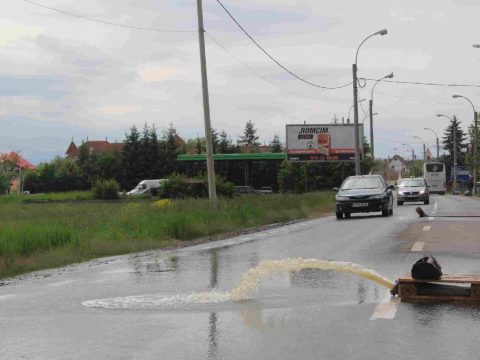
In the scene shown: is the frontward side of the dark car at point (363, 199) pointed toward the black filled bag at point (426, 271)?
yes

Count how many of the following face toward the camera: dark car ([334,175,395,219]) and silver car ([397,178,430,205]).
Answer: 2

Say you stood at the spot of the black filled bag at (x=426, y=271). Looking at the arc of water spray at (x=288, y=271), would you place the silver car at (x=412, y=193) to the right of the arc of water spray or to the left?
right

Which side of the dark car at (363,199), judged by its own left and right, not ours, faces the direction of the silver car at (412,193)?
back

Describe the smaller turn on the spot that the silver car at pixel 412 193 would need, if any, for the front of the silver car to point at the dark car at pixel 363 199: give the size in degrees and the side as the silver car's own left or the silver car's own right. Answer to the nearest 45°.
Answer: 0° — it already faces it

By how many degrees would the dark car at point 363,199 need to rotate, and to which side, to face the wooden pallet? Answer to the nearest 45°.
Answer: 0° — it already faces it

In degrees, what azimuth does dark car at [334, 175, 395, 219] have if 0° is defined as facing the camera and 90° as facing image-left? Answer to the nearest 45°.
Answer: approximately 0°

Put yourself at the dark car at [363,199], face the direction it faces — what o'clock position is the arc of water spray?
The arc of water spray is roughly at 12 o'clock from the dark car.

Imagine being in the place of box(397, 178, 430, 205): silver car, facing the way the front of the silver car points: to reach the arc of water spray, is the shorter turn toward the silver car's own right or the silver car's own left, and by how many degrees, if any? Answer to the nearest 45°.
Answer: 0° — it already faces it
